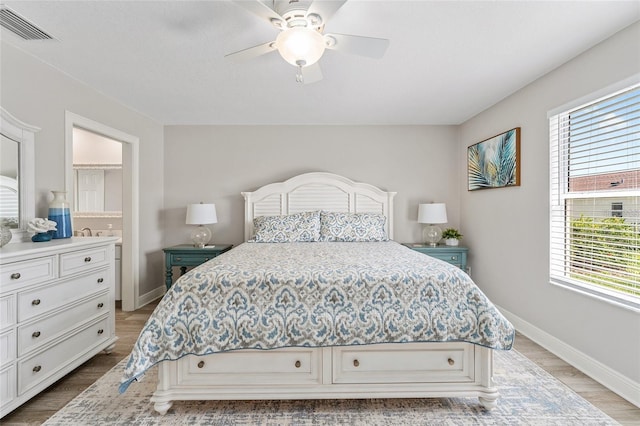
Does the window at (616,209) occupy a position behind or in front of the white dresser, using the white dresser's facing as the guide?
in front

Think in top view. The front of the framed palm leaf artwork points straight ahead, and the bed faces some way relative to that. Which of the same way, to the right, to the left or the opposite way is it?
to the left

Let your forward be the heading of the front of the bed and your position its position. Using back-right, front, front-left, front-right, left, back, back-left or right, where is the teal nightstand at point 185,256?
back-right

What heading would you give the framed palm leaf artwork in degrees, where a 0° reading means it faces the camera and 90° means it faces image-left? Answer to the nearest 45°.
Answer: approximately 45°

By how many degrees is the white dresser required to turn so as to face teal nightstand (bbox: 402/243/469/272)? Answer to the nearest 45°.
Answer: approximately 45° to its left

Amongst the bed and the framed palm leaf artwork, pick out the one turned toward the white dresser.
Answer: the framed palm leaf artwork

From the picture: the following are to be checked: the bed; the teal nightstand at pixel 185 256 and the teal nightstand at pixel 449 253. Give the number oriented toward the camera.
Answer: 3

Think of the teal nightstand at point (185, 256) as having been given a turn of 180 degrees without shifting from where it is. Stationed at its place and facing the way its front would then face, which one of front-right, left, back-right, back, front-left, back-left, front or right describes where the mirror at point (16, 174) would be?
back-left

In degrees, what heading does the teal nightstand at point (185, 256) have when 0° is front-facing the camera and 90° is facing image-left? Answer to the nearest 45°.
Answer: approximately 0°

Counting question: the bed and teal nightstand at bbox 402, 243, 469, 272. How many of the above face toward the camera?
2
